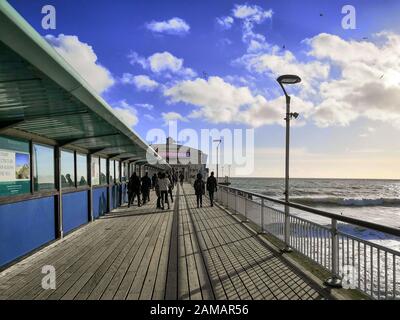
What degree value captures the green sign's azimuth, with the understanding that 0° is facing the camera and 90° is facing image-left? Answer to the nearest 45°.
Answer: approximately 315°

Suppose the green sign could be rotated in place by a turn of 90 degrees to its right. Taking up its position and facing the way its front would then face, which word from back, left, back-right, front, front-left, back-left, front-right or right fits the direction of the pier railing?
left
